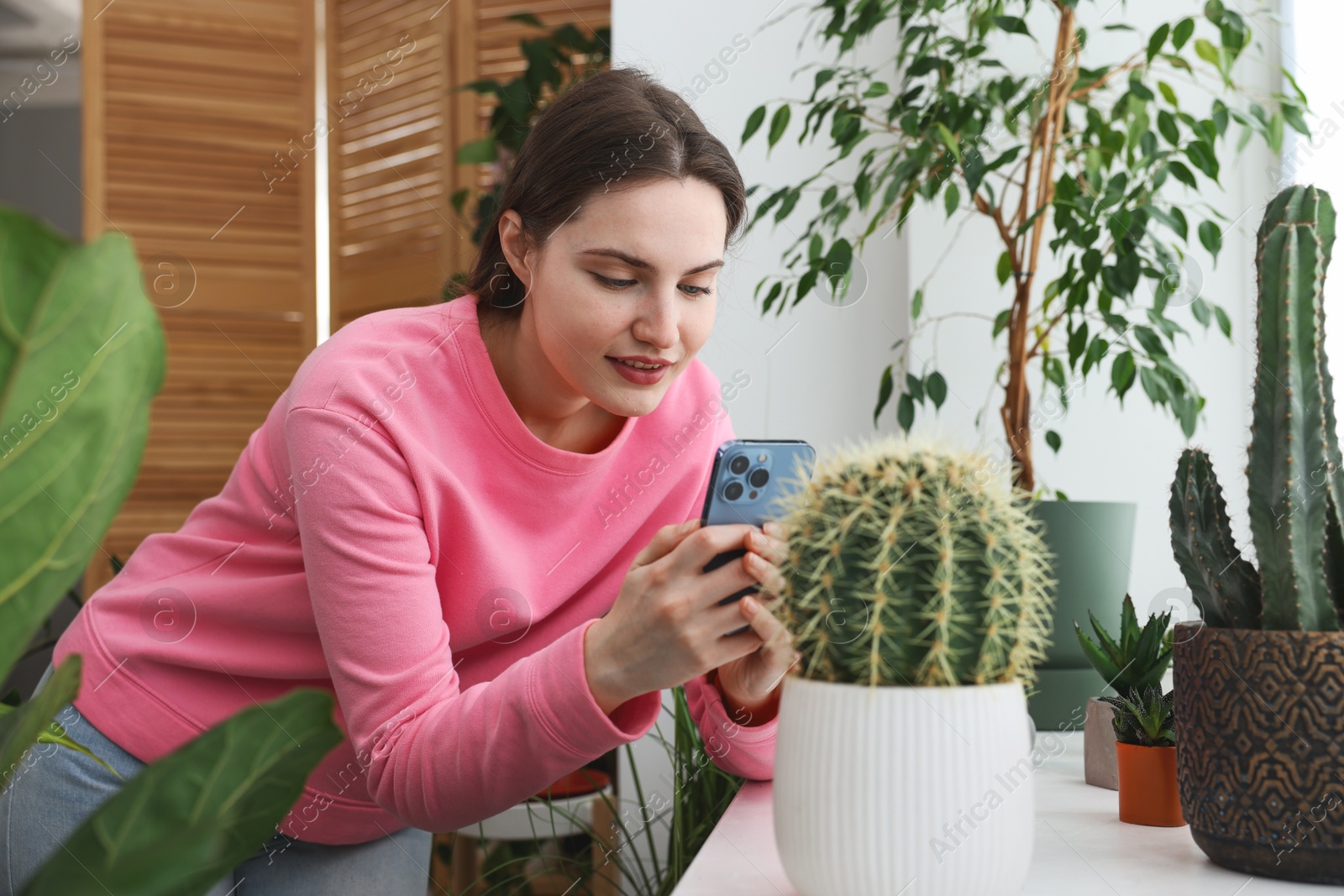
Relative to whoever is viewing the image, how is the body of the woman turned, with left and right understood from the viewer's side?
facing the viewer and to the right of the viewer

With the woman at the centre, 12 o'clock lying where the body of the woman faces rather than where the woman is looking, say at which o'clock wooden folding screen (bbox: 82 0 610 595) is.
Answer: The wooden folding screen is roughly at 7 o'clock from the woman.

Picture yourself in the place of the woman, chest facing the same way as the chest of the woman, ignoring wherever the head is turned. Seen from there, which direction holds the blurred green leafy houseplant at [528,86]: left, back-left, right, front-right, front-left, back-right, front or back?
back-left

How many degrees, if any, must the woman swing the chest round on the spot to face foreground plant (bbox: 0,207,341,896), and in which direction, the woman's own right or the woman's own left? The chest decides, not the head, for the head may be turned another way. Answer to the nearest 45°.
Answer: approximately 45° to the woman's own right

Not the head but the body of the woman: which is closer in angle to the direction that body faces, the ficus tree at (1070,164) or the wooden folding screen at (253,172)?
the ficus tree

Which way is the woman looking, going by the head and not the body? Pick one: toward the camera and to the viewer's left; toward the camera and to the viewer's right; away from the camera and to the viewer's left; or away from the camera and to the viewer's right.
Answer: toward the camera and to the viewer's right
